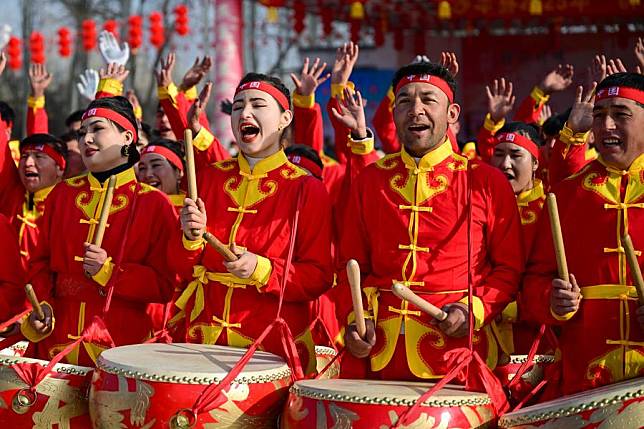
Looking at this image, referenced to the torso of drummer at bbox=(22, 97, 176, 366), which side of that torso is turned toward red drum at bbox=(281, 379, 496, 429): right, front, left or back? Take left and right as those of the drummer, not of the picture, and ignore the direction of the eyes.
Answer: left

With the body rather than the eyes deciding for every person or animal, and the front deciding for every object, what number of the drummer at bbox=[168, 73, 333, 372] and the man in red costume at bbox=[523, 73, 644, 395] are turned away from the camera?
0

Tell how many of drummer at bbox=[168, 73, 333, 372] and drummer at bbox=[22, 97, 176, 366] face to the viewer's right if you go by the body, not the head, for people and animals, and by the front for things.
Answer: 0

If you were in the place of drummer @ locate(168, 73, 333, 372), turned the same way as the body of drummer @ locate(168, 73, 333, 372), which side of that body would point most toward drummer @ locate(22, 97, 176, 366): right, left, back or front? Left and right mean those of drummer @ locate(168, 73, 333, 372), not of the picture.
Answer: right

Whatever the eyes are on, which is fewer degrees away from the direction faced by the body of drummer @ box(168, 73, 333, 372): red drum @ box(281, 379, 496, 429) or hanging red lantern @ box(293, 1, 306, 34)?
the red drum

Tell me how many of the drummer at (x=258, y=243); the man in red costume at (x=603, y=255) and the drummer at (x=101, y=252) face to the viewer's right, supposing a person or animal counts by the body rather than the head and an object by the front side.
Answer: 0

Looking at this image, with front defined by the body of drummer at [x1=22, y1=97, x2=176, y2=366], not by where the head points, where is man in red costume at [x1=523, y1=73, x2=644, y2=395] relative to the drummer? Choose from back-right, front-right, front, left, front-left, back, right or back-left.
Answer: left

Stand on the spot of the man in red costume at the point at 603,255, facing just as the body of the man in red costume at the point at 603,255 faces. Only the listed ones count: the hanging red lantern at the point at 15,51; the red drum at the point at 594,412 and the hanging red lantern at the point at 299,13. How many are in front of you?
1

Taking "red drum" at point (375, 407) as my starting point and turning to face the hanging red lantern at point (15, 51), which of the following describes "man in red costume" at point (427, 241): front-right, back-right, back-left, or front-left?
front-right

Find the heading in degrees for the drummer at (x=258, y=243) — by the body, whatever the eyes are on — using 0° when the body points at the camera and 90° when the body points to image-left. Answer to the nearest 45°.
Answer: approximately 45°

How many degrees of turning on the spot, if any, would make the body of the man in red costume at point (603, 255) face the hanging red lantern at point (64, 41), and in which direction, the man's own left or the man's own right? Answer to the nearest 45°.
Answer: approximately 135° to the man's own right

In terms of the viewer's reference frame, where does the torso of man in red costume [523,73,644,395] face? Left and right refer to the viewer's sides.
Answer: facing the viewer

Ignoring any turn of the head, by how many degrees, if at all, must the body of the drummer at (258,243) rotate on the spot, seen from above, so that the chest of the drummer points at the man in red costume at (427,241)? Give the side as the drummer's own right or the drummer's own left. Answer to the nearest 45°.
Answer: approximately 90° to the drummer's own left
